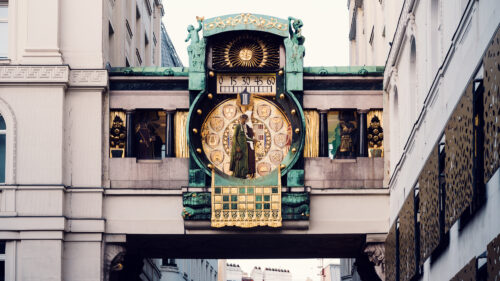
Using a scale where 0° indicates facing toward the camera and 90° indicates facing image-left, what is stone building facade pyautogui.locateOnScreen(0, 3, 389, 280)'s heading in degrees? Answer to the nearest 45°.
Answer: approximately 0°

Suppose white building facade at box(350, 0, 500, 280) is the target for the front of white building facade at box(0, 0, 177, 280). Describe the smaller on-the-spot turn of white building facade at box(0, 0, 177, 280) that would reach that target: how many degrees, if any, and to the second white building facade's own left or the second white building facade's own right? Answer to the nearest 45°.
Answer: approximately 45° to the second white building facade's own left

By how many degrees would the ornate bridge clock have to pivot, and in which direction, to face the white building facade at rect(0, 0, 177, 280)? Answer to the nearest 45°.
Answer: approximately 90° to its right

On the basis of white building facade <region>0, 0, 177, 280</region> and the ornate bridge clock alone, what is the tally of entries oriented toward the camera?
2

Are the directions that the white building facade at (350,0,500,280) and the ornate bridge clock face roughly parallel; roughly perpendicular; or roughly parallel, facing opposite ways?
roughly perpendicular

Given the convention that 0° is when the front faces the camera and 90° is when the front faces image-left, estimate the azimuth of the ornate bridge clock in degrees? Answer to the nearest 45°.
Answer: approximately 0°

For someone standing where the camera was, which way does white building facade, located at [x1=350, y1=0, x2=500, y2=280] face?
facing to the left of the viewer

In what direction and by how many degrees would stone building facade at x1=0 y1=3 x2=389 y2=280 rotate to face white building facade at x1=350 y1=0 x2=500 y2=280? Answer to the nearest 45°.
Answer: approximately 45° to its left
